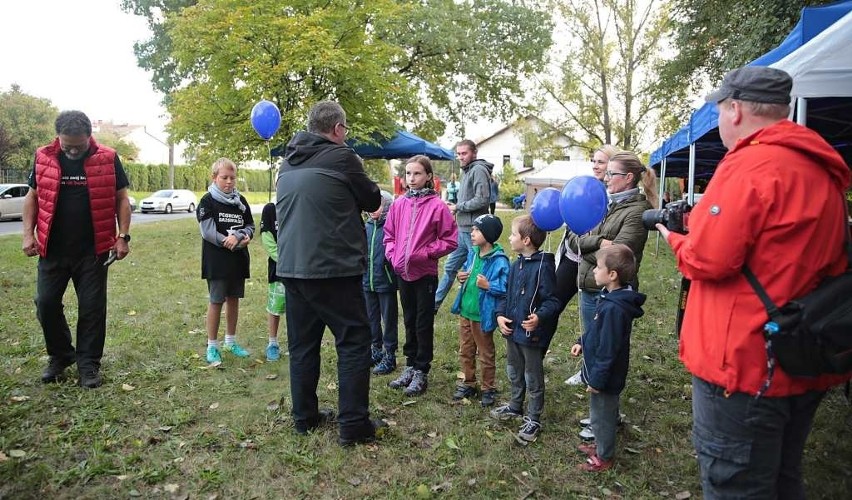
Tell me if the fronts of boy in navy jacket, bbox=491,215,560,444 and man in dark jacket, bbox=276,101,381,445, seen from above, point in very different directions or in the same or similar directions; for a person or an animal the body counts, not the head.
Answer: very different directions

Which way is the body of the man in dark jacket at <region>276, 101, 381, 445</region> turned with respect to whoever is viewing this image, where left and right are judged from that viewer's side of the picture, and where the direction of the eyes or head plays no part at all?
facing away from the viewer and to the right of the viewer

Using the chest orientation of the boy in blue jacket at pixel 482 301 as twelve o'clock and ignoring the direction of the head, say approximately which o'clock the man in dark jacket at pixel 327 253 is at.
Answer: The man in dark jacket is roughly at 12 o'clock from the boy in blue jacket.

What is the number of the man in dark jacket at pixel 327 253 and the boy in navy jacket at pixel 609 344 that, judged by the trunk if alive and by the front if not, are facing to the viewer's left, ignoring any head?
1

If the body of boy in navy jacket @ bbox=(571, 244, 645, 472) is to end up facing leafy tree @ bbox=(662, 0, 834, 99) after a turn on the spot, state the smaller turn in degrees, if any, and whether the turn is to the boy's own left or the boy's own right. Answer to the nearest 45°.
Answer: approximately 90° to the boy's own right

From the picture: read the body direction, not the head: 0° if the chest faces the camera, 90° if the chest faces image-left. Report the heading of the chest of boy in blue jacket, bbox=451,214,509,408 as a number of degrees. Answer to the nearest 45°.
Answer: approximately 45°

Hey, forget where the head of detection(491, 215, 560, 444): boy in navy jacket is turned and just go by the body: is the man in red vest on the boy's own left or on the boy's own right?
on the boy's own right

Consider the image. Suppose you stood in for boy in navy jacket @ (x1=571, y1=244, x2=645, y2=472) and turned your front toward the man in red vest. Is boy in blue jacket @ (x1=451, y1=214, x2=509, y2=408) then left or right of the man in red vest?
right

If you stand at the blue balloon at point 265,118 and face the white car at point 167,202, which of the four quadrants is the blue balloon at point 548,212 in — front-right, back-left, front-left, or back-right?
back-right

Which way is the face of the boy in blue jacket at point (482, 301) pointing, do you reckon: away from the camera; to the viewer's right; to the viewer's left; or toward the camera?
to the viewer's left

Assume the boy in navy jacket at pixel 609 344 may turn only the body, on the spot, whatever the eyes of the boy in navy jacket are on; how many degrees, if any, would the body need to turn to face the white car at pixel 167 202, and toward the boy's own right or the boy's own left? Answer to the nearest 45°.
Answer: approximately 45° to the boy's own right

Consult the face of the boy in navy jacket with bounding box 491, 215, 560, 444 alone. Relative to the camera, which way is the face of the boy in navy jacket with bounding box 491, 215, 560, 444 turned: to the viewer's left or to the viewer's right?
to the viewer's left

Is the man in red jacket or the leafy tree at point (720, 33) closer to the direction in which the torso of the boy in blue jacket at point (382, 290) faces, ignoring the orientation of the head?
the man in red jacket
